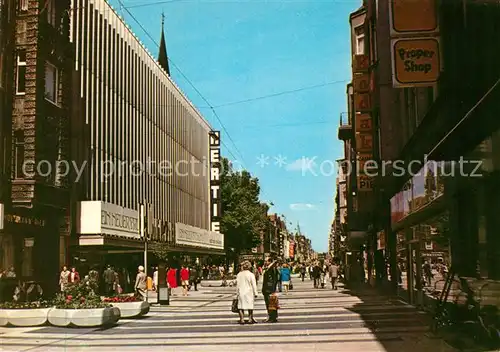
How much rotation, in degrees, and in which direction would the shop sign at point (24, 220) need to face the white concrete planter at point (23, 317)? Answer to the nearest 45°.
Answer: approximately 45° to its right

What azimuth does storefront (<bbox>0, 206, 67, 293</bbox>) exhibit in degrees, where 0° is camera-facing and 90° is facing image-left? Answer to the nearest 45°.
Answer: approximately 315°

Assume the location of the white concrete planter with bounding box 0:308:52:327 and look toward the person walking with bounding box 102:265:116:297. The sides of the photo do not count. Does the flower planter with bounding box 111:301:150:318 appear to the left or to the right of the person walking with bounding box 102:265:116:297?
right

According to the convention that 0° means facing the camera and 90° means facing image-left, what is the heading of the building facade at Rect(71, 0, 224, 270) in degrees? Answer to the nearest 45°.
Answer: approximately 315°

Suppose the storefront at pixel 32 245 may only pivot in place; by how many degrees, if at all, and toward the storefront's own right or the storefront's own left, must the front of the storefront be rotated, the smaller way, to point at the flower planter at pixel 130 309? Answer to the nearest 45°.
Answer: approximately 45° to the storefront's own right

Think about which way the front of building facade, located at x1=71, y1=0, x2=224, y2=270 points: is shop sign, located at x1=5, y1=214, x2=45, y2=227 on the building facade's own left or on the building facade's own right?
on the building facade's own right

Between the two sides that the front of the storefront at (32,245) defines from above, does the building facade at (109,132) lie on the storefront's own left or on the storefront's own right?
on the storefront's own left
